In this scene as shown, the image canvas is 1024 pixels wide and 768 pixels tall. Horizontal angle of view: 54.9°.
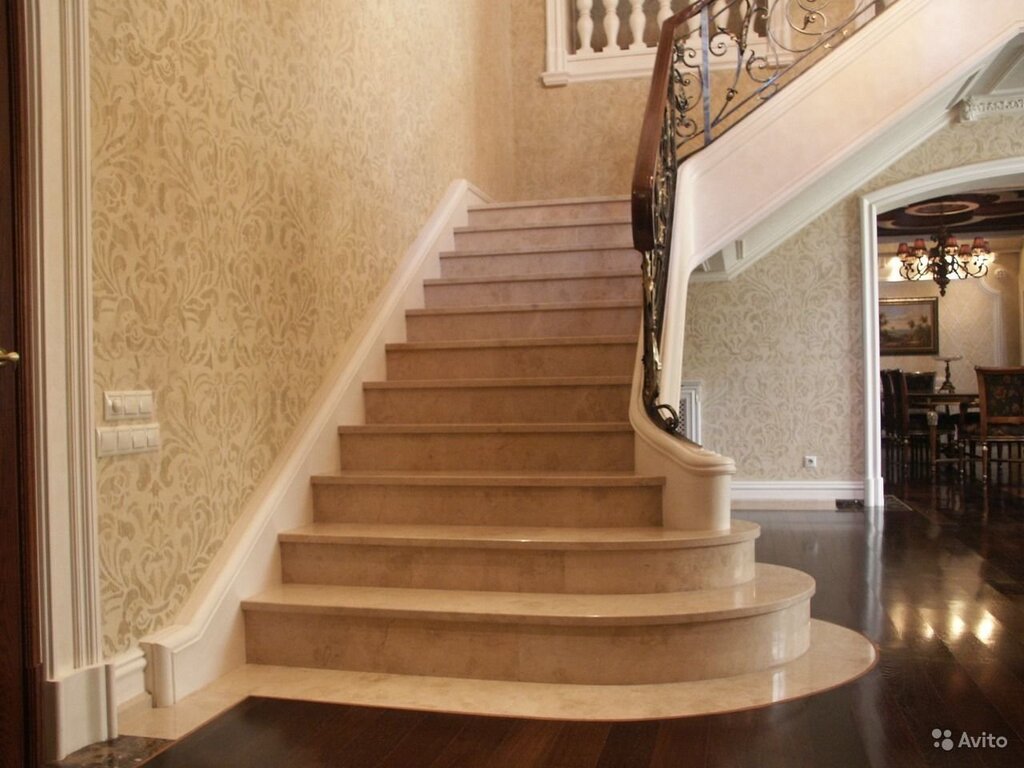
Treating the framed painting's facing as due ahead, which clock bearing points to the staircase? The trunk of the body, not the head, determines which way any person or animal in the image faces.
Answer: The staircase is roughly at 12 o'clock from the framed painting.

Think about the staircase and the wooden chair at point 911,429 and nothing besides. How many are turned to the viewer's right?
1

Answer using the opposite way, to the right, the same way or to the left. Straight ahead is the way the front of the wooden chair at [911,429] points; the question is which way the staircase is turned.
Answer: to the right

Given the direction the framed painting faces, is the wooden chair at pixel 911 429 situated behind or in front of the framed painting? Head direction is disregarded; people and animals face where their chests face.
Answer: in front

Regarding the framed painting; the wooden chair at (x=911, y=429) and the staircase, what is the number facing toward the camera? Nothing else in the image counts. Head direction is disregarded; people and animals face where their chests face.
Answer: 2

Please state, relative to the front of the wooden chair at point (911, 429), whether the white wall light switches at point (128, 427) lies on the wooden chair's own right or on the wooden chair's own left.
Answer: on the wooden chair's own right

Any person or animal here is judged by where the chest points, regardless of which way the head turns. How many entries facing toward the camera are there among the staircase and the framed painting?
2

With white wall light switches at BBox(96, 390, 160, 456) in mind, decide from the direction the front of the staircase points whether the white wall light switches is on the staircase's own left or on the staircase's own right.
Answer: on the staircase's own right

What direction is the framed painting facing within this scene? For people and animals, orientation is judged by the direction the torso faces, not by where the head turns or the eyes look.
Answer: toward the camera

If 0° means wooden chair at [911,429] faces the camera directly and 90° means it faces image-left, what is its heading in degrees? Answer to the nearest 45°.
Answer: approximately 270°

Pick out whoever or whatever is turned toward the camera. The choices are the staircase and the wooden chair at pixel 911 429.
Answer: the staircase

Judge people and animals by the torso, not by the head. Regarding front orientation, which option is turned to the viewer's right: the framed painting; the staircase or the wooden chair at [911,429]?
the wooden chair

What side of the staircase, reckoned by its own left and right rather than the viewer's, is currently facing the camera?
front

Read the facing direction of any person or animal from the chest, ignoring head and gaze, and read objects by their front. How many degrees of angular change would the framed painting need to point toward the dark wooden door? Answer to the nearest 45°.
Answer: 0° — it already faces it

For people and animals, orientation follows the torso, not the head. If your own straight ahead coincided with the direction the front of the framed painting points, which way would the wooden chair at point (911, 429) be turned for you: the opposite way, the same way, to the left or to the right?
to the left
